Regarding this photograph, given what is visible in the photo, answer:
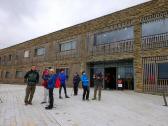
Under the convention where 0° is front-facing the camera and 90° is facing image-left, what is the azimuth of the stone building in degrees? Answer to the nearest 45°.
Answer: approximately 45°
